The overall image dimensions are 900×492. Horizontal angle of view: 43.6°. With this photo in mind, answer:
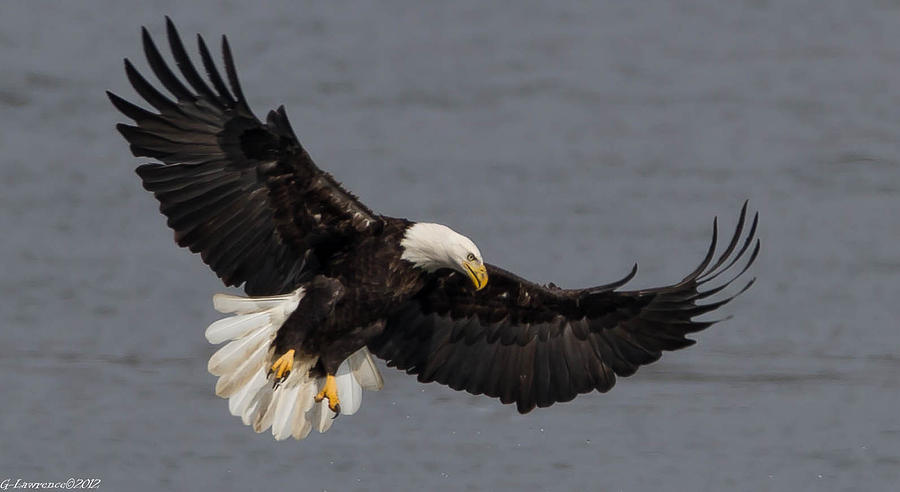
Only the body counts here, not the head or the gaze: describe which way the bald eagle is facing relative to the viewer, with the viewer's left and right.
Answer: facing the viewer and to the right of the viewer
